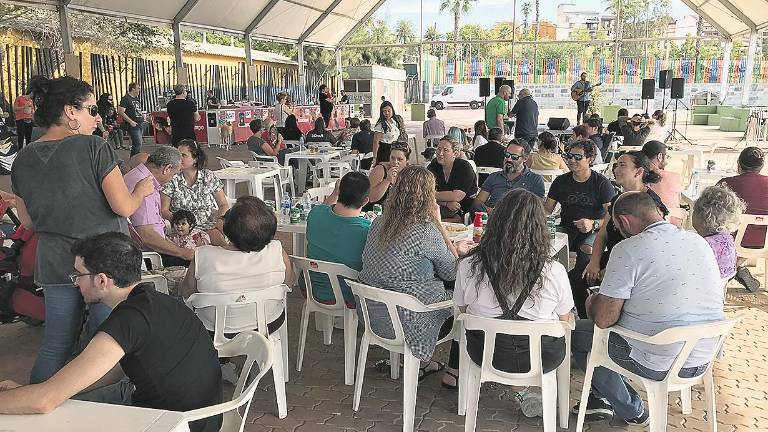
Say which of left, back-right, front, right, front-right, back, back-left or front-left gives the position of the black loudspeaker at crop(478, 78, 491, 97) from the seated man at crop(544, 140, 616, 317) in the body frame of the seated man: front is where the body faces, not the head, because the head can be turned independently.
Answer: back

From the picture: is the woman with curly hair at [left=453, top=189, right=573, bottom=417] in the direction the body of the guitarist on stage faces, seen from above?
yes

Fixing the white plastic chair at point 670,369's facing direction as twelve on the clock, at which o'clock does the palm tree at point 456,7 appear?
The palm tree is roughly at 1 o'clock from the white plastic chair.

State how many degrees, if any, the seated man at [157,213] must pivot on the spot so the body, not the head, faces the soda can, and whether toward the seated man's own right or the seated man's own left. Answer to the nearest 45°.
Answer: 0° — they already face it

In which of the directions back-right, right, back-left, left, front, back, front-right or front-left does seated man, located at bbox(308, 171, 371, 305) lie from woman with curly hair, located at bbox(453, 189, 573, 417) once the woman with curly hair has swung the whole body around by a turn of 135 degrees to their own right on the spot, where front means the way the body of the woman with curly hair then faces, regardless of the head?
back

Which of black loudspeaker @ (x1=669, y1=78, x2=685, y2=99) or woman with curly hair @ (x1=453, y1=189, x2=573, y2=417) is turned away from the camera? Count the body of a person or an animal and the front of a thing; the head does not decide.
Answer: the woman with curly hair

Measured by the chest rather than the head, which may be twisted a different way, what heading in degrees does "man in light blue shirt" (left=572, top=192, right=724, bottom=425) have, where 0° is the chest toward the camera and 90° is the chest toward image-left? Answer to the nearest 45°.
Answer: approximately 135°

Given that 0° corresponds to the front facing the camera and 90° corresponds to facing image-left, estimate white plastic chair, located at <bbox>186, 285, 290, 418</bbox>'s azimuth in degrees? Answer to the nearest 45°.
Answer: approximately 180°

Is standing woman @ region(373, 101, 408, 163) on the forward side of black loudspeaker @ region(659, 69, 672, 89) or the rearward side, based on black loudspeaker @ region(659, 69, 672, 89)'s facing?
on the forward side

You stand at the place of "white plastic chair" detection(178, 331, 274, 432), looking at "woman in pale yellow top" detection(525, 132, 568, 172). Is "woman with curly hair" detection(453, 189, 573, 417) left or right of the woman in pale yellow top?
right

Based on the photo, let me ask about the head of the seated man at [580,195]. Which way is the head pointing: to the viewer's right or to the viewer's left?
to the viewer's left
